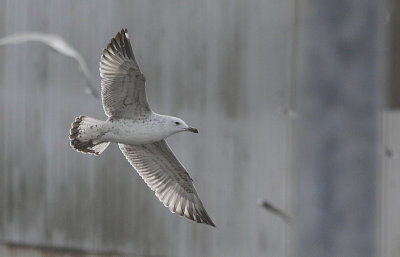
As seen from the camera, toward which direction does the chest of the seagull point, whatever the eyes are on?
to the viewer's right

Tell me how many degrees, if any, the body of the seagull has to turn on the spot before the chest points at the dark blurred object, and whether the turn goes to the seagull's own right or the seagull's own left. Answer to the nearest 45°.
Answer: approximately 45° to the seagull's own left

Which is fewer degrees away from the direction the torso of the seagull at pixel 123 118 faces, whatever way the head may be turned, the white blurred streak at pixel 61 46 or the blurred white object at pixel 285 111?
the blurred white object

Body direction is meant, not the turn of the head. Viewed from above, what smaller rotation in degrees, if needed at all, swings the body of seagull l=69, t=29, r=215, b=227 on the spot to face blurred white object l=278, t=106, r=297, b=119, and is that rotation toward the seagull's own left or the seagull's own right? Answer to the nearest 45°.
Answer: approximately 45° to the seagull's own left

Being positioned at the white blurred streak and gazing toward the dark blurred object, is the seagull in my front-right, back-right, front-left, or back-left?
front-right
